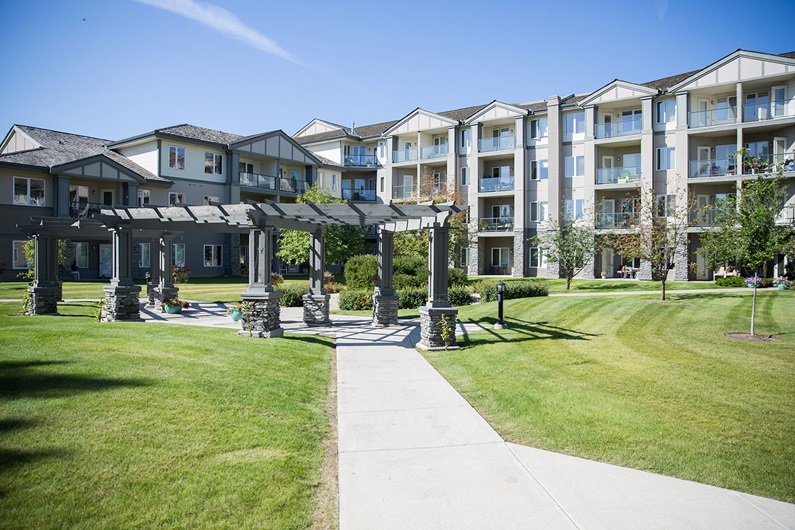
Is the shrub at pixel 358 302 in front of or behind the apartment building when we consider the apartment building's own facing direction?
in front

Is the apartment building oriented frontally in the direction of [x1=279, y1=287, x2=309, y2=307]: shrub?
yes

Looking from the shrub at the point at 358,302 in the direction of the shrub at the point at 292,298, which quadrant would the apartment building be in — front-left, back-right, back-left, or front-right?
back-right

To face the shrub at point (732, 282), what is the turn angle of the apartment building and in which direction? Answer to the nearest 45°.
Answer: approximately 90° to its left

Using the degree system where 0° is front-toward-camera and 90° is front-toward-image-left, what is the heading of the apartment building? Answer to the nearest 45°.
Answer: approximately 45°

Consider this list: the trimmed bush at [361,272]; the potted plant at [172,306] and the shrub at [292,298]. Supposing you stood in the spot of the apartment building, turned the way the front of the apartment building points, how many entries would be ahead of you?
3

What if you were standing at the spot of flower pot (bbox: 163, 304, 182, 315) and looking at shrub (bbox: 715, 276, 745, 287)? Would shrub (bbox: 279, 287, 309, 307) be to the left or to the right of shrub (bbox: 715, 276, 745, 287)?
left

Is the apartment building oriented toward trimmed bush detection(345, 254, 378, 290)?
yes

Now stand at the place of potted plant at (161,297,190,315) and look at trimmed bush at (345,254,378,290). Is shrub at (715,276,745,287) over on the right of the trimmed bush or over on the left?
right

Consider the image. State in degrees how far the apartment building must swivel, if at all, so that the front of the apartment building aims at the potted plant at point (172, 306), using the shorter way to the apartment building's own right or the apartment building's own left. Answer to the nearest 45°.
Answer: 0° — it already faces it
